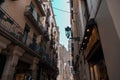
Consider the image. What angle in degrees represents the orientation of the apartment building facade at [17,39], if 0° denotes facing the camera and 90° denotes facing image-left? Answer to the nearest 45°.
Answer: approximately 315°
